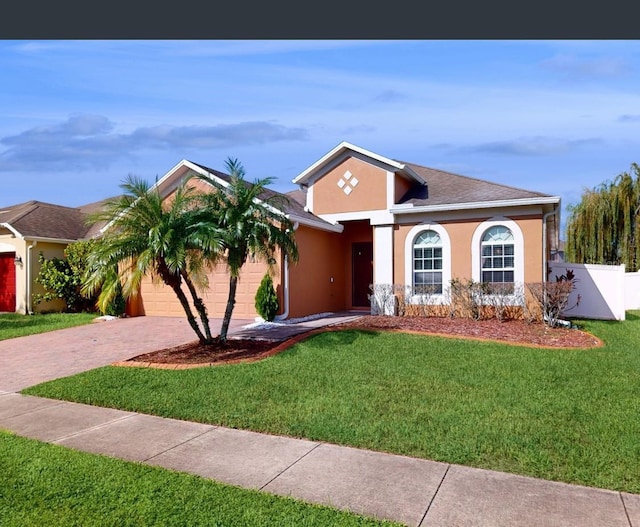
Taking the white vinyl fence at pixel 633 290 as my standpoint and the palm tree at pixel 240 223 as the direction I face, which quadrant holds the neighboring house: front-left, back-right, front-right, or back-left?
front-right

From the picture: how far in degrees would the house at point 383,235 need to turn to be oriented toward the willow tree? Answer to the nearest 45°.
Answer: approximately 135° to its left

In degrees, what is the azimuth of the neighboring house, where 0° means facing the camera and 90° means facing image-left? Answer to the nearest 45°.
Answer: approximately 45°

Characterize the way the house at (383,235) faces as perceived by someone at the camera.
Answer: facing the viewer

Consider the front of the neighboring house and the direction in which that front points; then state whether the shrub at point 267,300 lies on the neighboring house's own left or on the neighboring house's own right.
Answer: on the neighboring house's own left

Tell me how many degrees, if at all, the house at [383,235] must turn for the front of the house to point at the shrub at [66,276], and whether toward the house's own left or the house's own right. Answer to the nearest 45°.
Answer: approximately 90° to the house's own right

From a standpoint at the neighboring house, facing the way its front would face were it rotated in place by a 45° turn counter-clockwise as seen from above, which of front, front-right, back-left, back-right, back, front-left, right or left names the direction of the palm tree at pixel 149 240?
front

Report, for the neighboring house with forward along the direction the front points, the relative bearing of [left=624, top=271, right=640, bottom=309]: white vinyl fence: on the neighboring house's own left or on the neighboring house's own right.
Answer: on the neighboring house's own left
